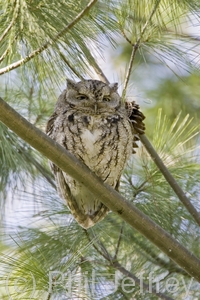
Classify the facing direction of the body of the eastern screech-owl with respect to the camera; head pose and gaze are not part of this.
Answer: toward the camera
